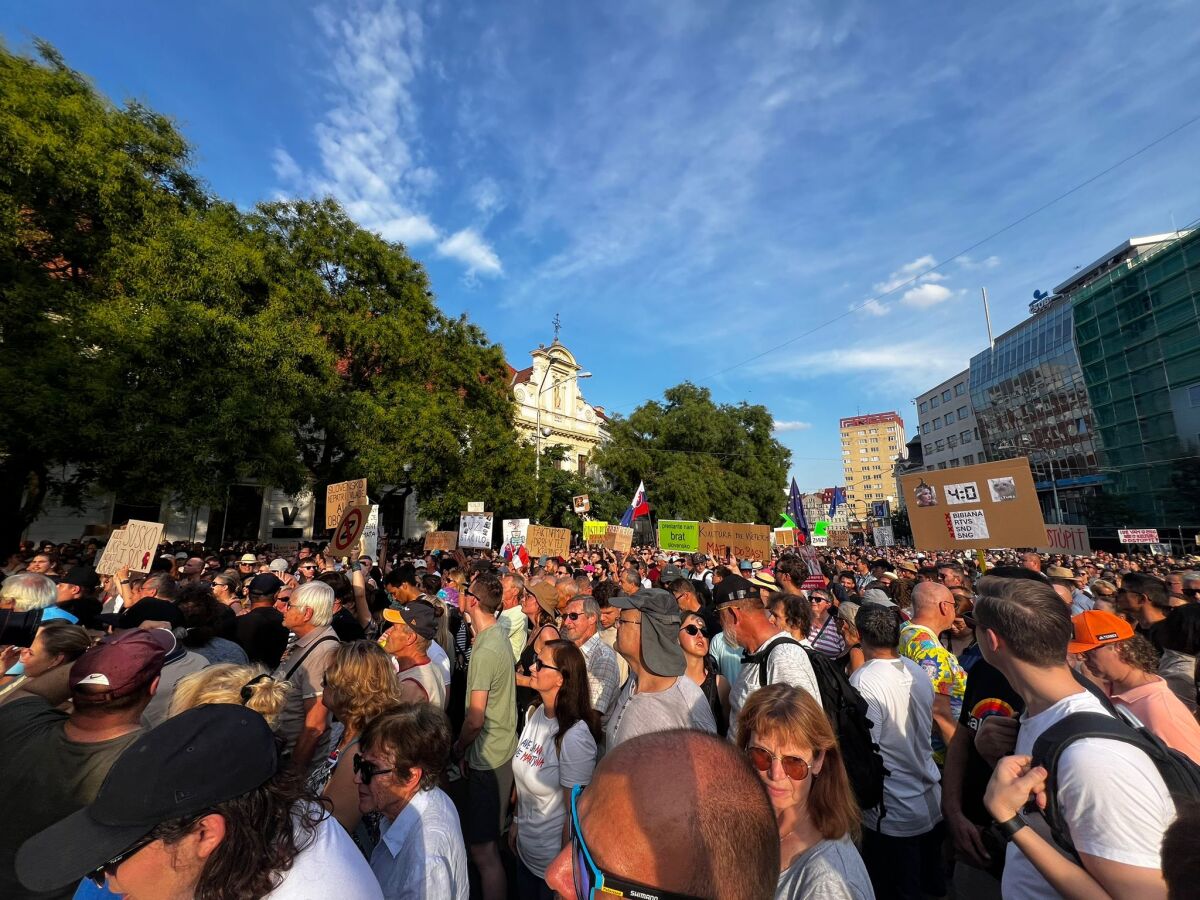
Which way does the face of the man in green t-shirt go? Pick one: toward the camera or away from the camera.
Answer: away from the camera

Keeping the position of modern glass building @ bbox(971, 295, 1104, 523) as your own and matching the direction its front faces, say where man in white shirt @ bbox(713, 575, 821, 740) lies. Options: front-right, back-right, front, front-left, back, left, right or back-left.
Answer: front-left

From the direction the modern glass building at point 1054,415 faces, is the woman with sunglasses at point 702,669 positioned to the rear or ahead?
ahead

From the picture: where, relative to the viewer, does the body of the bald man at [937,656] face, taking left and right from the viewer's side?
facing away from the viewer and to the right of the viewer

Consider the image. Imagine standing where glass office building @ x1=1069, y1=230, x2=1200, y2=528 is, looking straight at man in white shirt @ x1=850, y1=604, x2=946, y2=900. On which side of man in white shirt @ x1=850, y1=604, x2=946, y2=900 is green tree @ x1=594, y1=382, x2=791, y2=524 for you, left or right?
right

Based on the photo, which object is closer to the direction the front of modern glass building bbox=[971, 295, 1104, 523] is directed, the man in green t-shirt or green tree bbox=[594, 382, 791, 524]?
the green tree

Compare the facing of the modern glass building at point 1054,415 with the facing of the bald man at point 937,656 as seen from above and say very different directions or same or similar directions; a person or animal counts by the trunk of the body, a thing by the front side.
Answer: very different directions
